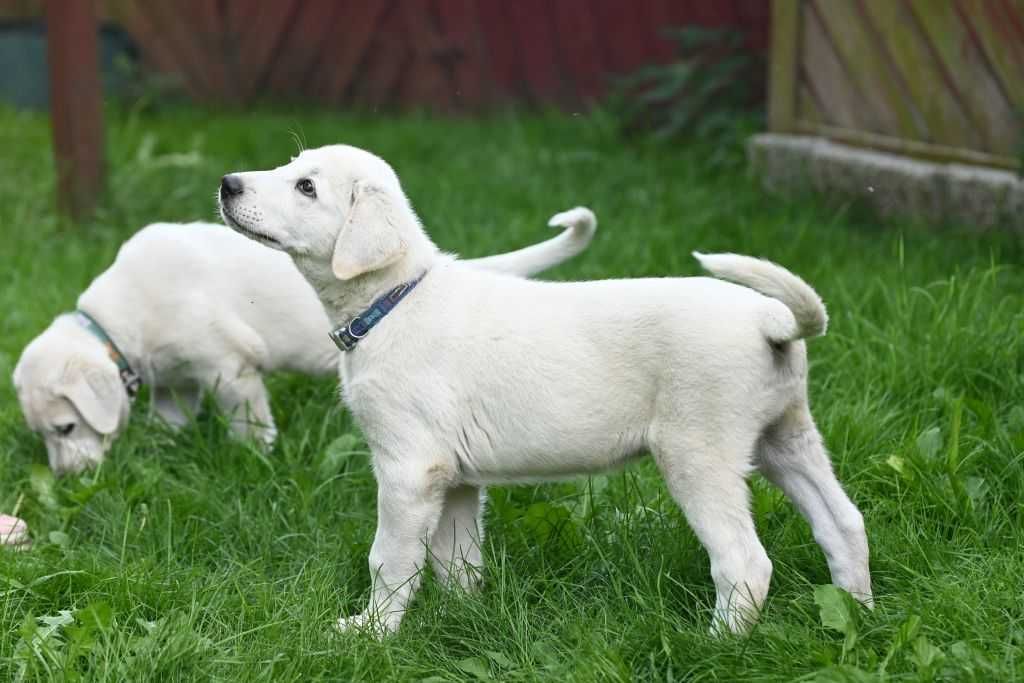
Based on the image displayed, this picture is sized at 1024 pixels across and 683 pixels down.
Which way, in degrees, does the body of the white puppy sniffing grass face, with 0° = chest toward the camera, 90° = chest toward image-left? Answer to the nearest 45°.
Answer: approximately 90°

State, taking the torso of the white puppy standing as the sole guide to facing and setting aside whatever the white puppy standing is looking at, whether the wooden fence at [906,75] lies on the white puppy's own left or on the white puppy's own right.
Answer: on the white puppy's own right

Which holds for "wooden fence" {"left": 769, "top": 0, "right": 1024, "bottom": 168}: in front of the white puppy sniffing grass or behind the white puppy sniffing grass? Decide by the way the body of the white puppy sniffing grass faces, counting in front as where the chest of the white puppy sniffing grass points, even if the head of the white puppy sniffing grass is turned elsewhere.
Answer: behind

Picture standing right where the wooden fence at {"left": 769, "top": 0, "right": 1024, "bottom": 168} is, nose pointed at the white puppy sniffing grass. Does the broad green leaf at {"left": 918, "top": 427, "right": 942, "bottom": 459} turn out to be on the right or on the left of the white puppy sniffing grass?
left

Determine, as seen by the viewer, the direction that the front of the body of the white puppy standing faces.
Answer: to the viewer's left

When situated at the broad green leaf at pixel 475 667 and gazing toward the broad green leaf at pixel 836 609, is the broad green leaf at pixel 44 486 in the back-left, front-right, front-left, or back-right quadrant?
back-left

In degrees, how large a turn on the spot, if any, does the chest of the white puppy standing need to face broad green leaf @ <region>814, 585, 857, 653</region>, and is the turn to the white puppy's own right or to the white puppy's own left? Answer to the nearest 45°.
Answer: approximately 135° to the white puppy's own left

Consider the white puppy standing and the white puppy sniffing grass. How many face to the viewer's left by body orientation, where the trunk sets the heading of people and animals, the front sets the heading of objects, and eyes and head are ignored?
2

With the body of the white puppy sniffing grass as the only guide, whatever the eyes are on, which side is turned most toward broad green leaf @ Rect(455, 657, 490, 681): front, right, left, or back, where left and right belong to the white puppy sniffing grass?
left
